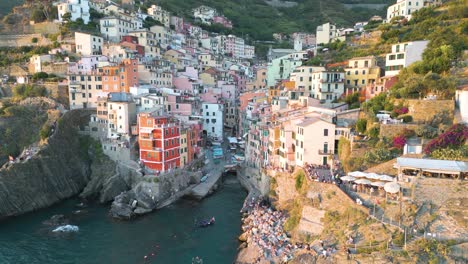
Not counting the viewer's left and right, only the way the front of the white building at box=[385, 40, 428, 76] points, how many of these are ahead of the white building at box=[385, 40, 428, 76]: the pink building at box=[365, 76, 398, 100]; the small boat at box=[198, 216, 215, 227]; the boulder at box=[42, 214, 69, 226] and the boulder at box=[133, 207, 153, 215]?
4

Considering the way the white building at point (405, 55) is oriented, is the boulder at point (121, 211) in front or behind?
in front

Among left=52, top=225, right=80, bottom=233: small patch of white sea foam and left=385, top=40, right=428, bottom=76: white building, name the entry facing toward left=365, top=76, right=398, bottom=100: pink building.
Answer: the white building

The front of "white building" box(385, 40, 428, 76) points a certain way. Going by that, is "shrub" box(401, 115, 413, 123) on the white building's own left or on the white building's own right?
on the white building's own left

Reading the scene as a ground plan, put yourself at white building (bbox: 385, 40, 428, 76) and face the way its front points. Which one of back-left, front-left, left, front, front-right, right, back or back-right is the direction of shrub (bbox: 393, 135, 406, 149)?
front-left

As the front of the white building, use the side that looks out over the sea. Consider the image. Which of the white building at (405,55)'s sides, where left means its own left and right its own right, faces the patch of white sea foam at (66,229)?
front

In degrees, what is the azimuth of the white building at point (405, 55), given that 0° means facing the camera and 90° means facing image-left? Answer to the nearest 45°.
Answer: approximately 45°

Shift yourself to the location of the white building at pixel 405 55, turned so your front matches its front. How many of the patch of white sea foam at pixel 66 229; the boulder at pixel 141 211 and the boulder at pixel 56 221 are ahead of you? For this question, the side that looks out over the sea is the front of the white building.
3

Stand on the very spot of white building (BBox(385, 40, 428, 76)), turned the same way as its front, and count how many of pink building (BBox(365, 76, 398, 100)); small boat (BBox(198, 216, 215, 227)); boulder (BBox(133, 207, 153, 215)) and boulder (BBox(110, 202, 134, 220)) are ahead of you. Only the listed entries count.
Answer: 4
